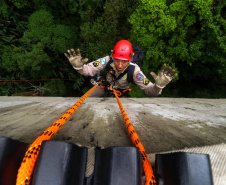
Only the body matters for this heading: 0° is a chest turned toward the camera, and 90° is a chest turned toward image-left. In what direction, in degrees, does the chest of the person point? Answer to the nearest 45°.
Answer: approximately 0°

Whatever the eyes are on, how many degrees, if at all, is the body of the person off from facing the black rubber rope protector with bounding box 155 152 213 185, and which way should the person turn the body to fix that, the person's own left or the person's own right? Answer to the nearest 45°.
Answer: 0° — they already face it
